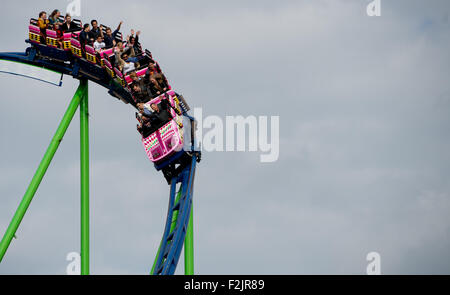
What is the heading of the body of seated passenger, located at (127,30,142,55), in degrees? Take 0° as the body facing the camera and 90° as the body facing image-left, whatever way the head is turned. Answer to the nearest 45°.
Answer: approximately 315°

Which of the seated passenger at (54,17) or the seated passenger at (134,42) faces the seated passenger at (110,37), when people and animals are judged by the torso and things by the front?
the seated passenger at (54,17)

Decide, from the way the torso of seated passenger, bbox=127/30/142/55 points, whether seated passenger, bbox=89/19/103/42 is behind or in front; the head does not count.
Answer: behind

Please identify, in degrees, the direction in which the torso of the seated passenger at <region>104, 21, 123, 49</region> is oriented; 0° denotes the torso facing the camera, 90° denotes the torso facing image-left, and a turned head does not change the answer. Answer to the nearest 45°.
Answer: approximately 315°

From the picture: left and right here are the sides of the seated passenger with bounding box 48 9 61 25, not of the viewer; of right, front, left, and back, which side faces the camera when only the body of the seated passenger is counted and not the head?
right

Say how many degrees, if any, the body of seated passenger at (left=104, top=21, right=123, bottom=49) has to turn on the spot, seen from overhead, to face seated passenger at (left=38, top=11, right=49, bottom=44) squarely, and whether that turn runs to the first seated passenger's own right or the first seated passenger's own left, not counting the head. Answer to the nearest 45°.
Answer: approximately 135° to the first seated passenger's own right
